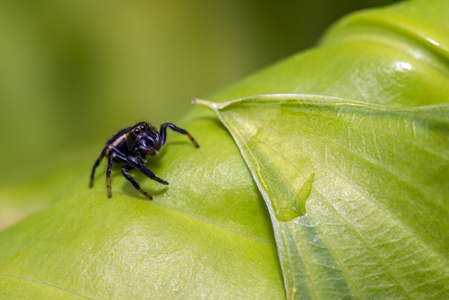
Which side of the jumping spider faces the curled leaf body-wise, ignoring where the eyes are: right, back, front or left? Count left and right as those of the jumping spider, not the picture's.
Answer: front

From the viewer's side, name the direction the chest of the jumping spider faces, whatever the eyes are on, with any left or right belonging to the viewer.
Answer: facing the viewer and to the right of the viewer
